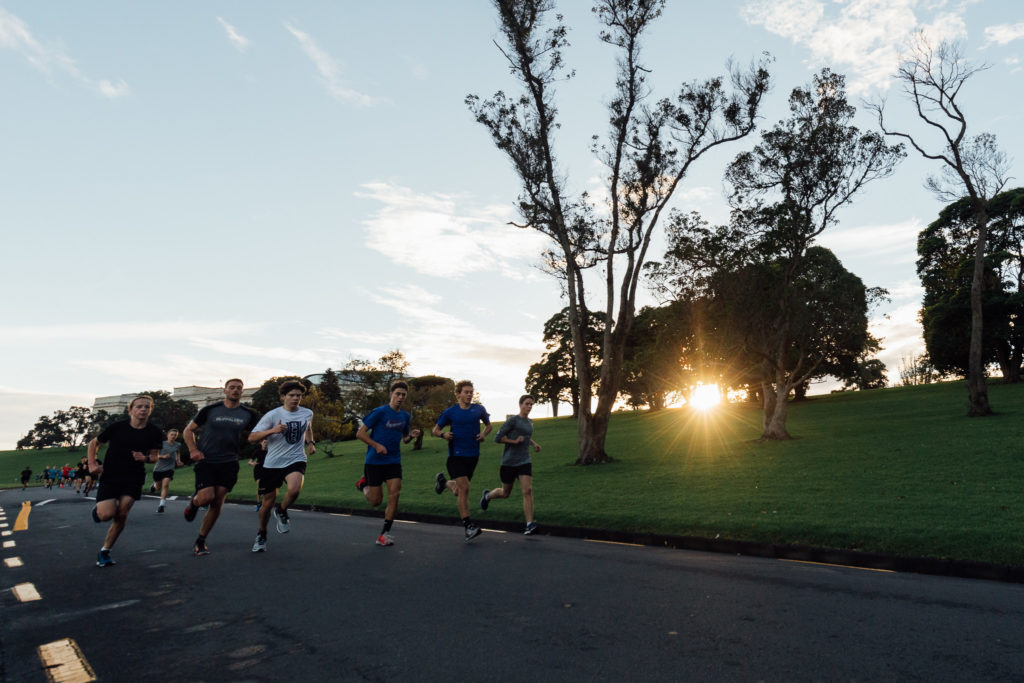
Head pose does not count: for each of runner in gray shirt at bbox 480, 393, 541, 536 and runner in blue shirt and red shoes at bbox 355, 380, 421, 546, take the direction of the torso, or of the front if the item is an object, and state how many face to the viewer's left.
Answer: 0

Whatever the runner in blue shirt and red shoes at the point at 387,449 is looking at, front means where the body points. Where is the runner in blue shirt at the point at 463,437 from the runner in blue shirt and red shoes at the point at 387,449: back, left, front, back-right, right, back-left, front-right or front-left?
front-left

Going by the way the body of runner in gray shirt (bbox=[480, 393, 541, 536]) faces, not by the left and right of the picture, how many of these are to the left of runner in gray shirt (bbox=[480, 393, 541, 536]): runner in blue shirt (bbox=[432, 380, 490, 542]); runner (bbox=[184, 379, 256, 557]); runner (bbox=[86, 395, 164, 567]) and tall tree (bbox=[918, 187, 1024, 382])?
1

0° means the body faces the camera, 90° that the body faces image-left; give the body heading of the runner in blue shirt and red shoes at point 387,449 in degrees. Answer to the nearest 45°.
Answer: approximately 315°

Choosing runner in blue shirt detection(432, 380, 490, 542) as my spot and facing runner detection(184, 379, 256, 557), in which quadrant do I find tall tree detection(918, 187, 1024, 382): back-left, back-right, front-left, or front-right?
back-right

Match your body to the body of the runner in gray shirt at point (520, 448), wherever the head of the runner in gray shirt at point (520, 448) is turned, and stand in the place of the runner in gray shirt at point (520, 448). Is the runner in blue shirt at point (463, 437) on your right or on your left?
on your right

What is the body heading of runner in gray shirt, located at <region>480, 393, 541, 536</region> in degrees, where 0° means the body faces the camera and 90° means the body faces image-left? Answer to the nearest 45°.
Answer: approximately 315°

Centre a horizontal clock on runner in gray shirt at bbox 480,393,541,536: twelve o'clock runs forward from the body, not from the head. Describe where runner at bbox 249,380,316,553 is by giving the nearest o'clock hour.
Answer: The runner is roughly at 4 o'clock from the runner in gray shirt.

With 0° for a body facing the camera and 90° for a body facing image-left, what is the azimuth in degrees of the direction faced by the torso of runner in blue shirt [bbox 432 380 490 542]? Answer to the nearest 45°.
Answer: approximately 315°
